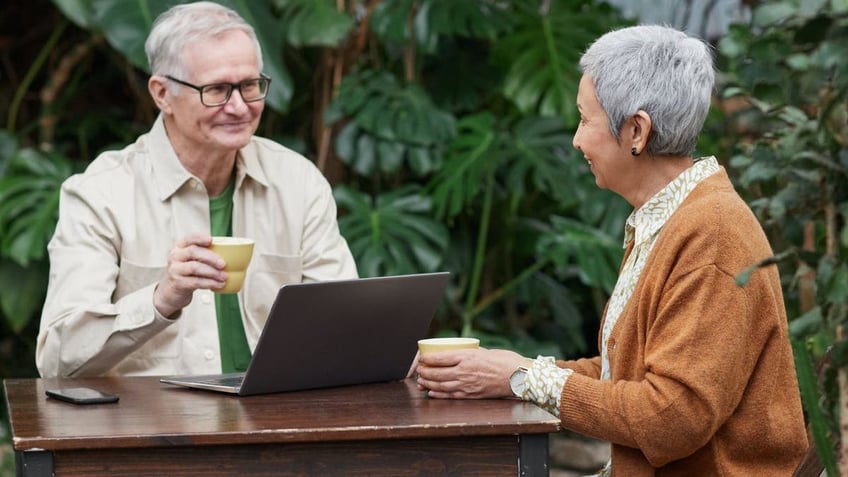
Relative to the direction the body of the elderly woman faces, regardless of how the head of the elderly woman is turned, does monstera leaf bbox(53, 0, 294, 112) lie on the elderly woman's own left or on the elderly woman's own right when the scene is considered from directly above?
on the elderly woman's own right

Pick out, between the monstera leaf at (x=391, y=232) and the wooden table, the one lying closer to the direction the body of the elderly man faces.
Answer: the wooden table

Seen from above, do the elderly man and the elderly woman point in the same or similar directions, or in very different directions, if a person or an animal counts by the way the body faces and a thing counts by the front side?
very different directions

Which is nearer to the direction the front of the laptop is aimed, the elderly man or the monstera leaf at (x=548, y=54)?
the elderly man

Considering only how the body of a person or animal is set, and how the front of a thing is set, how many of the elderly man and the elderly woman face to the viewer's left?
1

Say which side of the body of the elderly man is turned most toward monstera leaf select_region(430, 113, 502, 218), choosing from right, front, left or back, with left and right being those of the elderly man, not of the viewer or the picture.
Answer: left

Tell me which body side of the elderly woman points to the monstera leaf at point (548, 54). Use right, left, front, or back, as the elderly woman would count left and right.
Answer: right

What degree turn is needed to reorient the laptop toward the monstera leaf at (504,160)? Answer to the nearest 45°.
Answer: approximately 45° to its right

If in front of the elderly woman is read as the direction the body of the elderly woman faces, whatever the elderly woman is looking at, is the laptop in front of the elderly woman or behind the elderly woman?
in front

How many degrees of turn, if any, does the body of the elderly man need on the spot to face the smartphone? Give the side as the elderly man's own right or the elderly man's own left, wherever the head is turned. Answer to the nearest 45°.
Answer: approximately 45° to the elderly man's own right

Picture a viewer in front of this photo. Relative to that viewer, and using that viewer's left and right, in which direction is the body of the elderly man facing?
facing the viewer and to the right of the viewer

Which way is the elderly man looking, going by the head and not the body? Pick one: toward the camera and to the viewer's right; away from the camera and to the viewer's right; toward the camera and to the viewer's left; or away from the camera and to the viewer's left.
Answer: toward the camera and to the viewer's right

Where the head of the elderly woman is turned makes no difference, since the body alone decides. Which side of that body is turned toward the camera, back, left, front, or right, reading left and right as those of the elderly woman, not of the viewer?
left

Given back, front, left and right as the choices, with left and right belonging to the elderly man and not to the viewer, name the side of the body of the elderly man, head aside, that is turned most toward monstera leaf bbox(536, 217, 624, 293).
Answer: left

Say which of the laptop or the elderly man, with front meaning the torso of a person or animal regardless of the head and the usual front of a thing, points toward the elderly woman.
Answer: the elderly man

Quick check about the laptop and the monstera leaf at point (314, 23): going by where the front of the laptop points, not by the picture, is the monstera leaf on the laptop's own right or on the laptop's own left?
on the laptop's own right

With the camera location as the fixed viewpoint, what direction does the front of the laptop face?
facing away from the viewer and to the left of the viewer

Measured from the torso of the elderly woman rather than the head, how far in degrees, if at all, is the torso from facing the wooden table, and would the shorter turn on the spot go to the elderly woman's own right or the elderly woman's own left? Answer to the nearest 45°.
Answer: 0° — they already face it
